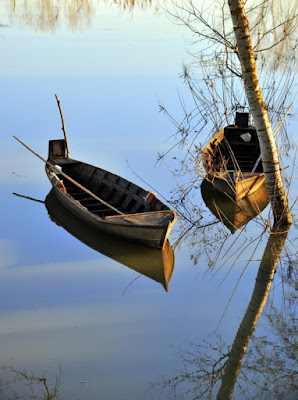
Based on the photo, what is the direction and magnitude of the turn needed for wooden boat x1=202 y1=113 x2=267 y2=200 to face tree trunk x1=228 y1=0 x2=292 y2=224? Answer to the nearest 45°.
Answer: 0° — it already faces it

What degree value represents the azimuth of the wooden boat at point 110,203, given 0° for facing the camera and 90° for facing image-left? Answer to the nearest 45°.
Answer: approximately 315°

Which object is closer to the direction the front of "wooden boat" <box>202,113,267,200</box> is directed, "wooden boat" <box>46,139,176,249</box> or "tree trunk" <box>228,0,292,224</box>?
the tree trunk

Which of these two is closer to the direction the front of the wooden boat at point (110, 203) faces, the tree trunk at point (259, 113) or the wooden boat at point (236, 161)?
the tree trunk

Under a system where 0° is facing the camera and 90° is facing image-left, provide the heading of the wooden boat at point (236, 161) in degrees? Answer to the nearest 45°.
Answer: approximately 0°

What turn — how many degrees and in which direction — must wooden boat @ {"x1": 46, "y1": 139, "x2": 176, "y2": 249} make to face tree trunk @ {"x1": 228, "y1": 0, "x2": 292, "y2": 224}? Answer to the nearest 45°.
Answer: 0° — it already faces it
